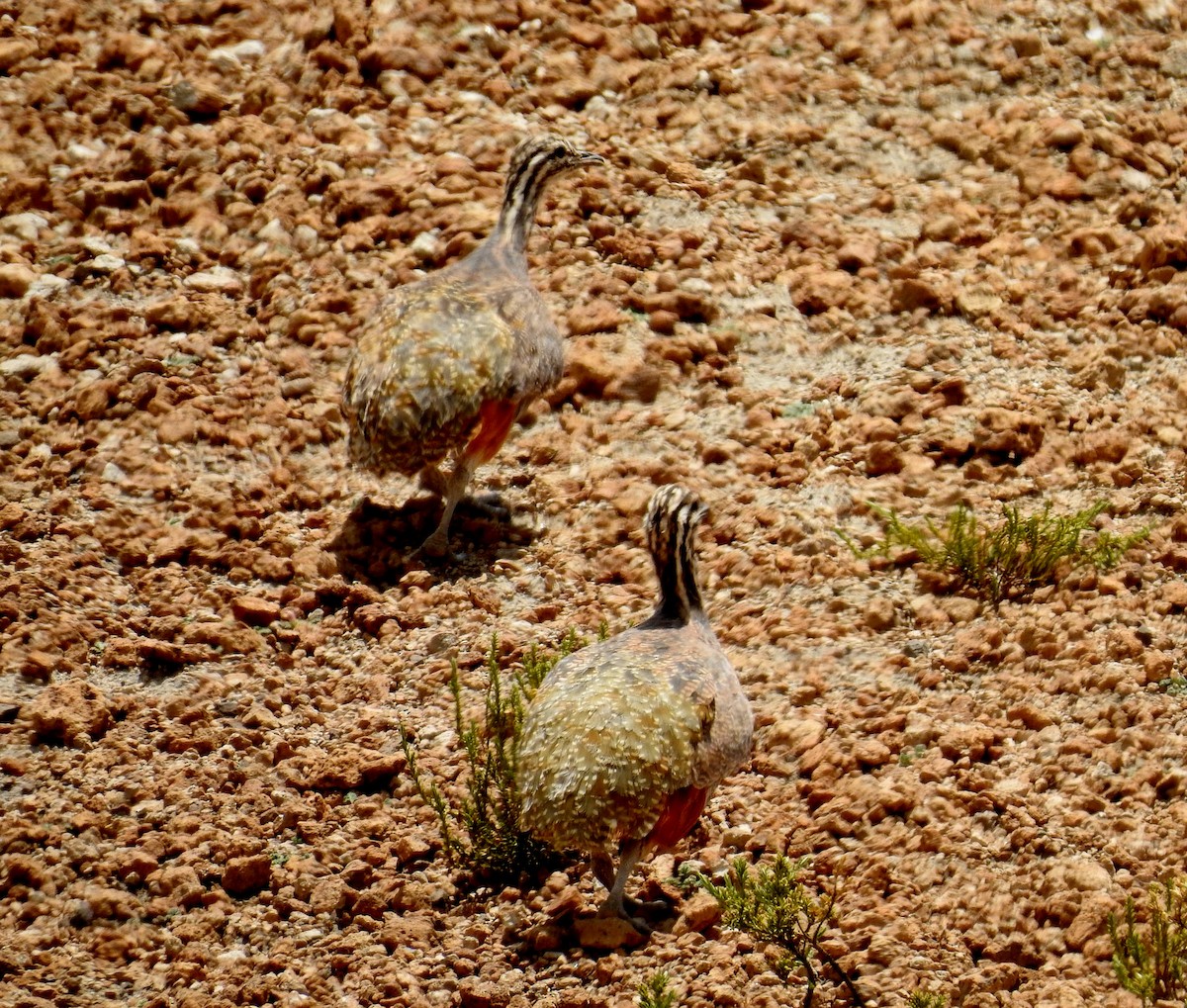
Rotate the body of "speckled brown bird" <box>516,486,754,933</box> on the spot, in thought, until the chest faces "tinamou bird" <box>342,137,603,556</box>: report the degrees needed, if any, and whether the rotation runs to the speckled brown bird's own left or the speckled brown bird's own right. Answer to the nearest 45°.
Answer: approximately 90° to the speckled brown bird's own left

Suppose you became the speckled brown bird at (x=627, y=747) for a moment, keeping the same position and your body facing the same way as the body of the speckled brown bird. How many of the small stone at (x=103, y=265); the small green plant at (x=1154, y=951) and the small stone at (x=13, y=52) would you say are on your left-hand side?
2

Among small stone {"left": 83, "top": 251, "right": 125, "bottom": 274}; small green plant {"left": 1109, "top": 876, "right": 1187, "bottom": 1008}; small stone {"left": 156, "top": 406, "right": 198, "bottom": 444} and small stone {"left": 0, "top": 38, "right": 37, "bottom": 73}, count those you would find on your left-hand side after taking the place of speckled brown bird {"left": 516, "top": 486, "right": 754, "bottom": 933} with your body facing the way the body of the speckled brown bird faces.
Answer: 3

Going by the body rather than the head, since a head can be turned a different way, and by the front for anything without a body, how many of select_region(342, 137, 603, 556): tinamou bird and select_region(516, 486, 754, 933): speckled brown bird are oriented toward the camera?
0

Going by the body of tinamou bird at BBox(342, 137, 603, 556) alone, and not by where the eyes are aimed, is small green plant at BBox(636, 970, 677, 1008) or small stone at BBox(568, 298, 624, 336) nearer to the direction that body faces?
the small stone

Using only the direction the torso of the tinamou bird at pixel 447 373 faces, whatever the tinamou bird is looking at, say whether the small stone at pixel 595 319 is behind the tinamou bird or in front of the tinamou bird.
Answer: in front

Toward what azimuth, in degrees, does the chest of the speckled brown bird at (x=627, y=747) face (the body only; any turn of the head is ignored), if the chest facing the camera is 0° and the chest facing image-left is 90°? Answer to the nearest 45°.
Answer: approximately 225°

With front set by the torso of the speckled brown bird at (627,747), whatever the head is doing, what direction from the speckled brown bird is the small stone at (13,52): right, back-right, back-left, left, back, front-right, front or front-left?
left

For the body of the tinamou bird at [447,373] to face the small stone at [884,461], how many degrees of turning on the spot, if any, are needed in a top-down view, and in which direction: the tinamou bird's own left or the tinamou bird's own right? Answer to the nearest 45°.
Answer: approximately 45° to the tinamou bird's own right

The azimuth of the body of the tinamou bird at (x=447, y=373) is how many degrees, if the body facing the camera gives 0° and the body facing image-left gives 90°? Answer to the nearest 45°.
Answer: approximately 225°

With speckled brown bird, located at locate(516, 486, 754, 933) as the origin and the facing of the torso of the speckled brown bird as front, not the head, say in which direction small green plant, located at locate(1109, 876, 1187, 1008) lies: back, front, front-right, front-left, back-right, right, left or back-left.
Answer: front-right

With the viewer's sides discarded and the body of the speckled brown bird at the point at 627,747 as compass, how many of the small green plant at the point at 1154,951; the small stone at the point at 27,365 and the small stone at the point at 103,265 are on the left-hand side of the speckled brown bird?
2

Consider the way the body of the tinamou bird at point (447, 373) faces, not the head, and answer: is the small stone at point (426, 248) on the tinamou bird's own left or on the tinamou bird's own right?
on the tinamou bird's own left
